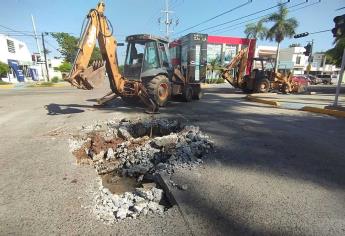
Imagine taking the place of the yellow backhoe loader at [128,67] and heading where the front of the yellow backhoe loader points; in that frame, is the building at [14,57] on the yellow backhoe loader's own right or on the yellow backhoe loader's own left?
on the yellow backhoe loader's own left

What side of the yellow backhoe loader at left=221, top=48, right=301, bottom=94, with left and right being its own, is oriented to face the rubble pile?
right

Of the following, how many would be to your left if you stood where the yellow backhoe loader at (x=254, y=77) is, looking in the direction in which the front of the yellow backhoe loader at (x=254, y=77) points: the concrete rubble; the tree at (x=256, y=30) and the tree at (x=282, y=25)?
2

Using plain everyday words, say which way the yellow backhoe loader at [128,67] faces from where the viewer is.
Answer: facing away from the viewer and to the right of the viewer

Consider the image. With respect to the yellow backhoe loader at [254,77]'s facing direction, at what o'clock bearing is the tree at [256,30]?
The tree is roughly at 9 o'clock from the yellow backhoe loader.

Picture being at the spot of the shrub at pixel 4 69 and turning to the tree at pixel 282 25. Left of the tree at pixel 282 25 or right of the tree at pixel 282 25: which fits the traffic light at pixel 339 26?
right

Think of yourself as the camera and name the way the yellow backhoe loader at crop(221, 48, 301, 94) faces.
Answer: facing to the right of the viewer
